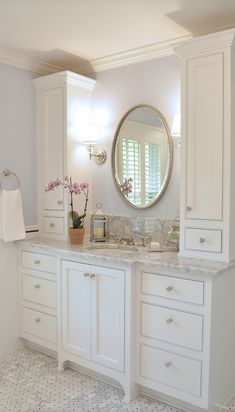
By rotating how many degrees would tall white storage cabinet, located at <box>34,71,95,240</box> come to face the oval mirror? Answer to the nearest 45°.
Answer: approximately 90° to its left

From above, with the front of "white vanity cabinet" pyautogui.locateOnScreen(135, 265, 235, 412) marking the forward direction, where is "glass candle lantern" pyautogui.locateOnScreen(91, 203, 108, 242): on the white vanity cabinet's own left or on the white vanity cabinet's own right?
on the white vanity cabinet's own right

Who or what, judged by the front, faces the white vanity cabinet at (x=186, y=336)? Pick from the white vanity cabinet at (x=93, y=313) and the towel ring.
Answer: the towel ring

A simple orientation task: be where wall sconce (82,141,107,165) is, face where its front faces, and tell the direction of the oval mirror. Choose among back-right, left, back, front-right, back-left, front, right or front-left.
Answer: left
